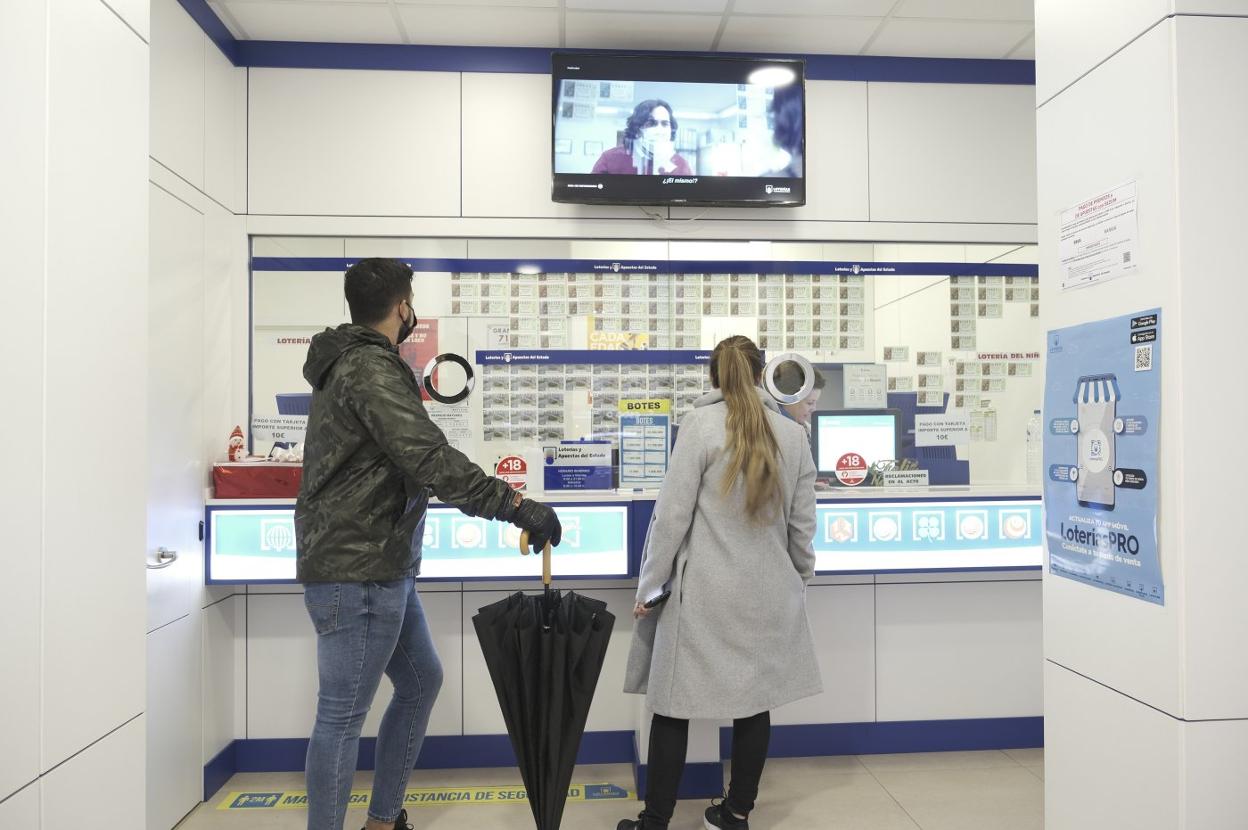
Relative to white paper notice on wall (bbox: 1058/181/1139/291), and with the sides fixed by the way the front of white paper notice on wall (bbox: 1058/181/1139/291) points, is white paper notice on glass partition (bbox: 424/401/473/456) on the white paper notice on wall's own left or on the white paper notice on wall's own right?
on the white paper notice on wall's own right

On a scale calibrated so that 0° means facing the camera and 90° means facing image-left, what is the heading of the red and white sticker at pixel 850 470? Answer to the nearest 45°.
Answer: approximately 0°

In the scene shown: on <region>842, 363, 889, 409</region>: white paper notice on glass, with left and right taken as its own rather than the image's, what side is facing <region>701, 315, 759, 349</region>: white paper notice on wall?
back

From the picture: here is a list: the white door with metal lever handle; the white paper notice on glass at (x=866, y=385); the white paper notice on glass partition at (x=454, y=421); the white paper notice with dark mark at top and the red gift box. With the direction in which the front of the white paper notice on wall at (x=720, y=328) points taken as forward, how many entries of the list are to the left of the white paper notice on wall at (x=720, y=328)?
2

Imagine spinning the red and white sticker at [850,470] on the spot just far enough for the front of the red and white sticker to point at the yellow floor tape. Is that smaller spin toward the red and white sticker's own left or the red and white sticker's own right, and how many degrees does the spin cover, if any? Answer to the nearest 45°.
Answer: approximately 45° to the red and white sticker's own right

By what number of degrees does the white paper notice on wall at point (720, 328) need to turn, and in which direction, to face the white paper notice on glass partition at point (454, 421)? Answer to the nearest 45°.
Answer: approximately 90° to its right

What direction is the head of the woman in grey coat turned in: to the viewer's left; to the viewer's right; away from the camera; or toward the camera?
away from the camera

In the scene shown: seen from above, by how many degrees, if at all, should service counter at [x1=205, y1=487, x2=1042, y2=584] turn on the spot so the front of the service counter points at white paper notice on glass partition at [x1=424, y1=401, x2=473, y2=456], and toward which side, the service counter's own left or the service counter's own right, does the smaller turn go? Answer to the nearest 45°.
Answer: approximately 90° to the service counter's own right
